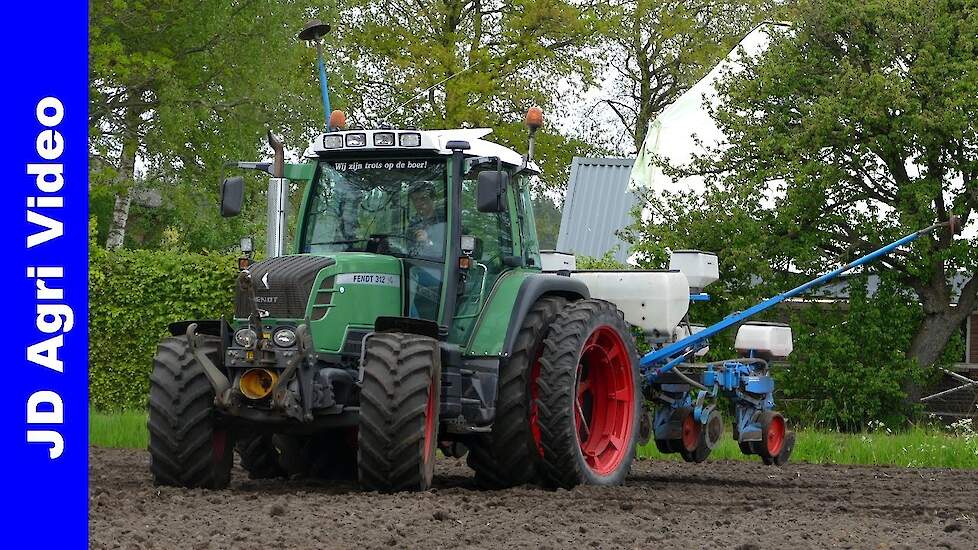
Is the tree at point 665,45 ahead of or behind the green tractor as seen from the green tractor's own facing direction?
behind

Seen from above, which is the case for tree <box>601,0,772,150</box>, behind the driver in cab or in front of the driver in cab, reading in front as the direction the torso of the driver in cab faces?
behind

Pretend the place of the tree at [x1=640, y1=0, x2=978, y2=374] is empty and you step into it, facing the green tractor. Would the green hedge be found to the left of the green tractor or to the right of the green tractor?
right

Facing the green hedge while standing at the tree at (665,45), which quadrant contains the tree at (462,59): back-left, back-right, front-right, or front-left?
front-right

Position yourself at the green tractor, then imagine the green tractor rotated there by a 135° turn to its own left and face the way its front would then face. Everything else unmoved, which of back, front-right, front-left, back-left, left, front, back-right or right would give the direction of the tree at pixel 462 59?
left

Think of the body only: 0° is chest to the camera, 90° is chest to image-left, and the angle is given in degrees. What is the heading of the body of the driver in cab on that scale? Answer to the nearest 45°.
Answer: approximately 45°

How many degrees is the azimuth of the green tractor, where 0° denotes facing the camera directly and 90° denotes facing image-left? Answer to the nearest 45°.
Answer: approximately 45°

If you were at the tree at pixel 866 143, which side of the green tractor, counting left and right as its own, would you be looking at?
back

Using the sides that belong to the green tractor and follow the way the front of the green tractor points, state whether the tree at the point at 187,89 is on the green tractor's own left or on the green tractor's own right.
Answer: on the green tractor's own right

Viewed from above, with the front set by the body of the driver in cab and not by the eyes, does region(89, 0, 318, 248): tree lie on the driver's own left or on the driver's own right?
on the driver's own right

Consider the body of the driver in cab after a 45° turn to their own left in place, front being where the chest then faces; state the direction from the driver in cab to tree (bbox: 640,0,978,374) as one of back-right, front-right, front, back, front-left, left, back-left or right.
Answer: back-left
